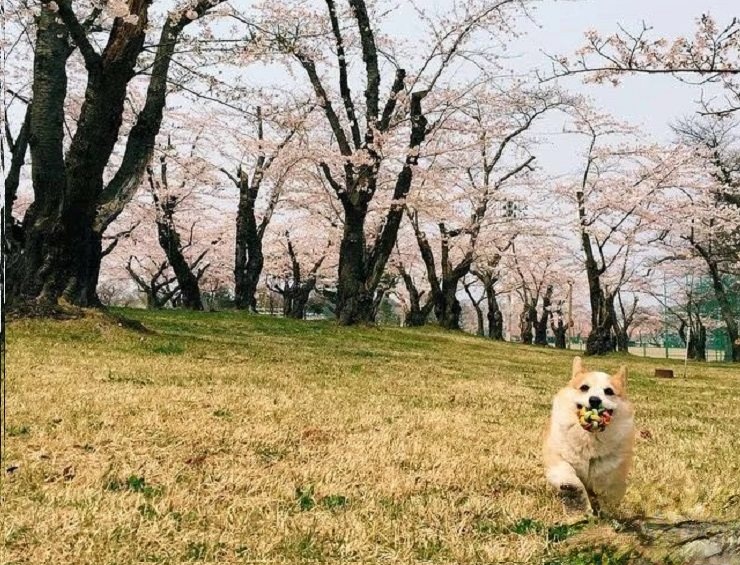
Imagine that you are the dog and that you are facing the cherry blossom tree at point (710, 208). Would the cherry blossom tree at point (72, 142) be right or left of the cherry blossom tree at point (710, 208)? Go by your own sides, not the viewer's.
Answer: left

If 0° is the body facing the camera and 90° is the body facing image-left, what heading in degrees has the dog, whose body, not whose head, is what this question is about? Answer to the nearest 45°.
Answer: approximately 0°

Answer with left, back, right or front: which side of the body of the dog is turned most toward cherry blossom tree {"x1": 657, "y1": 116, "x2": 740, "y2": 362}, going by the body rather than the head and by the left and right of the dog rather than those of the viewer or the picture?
back

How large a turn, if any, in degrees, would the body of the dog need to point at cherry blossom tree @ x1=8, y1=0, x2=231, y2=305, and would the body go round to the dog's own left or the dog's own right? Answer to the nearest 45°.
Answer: approximately 135° to the dog's own right
